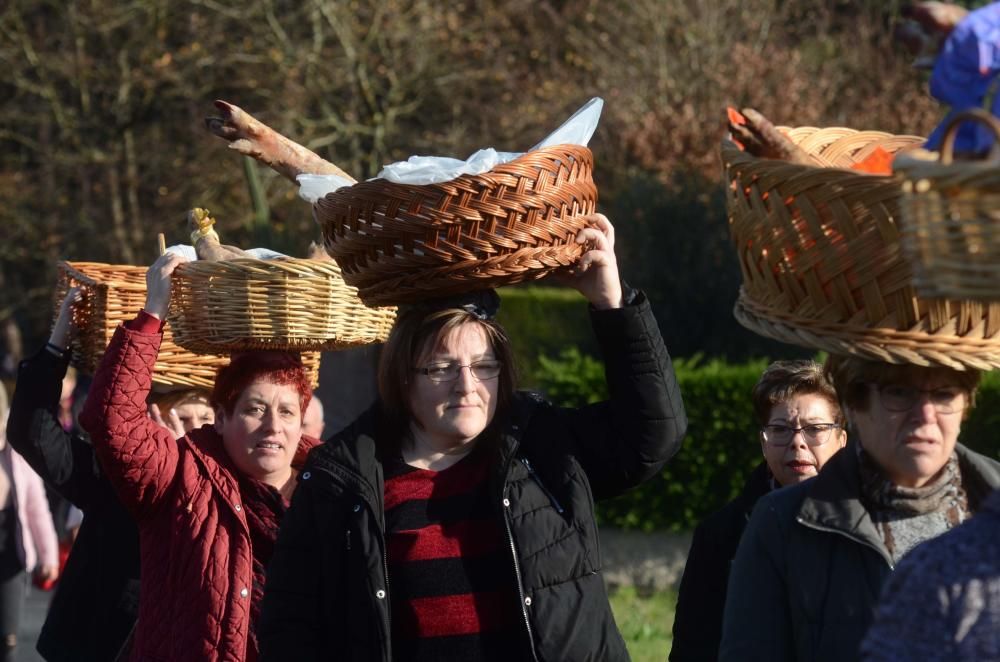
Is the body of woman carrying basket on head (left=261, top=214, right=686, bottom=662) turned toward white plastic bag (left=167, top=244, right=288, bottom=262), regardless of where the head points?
no

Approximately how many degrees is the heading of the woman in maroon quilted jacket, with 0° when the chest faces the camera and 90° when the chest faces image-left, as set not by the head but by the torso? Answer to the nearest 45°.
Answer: approximately 315°

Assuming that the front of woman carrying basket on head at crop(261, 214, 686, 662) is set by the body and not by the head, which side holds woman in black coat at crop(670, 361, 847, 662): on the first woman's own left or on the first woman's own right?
on the first woman's own left

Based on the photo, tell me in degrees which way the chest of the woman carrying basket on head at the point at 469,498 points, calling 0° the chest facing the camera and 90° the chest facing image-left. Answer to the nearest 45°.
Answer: approximately 0°

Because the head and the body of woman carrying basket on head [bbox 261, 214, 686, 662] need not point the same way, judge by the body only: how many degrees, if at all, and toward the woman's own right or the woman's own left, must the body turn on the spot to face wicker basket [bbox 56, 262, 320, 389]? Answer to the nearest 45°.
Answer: approximately 135° to the woman's own right

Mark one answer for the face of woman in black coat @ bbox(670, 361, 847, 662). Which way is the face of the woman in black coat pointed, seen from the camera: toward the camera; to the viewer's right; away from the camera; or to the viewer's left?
toward the camera

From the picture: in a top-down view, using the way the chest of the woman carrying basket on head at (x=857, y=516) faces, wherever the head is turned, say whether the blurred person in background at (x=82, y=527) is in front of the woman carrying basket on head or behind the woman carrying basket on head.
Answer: behind

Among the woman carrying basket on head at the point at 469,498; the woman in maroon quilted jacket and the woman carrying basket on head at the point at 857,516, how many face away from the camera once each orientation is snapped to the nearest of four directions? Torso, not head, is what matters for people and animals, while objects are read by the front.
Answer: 0

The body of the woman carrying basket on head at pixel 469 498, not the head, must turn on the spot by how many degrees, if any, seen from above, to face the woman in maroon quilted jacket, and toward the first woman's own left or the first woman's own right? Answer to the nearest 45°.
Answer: approximately 135° to the first woman's own right

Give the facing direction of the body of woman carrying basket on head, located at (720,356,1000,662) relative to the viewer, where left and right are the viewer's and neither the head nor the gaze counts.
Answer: facing the viewer and to the right of the viewer

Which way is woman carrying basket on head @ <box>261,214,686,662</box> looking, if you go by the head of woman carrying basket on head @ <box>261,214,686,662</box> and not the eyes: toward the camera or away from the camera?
toward the camera
